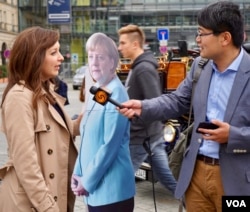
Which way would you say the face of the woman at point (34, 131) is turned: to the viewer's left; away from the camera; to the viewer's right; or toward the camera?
to the viewer's right

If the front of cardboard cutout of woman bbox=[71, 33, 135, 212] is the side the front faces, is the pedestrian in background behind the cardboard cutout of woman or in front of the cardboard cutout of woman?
behind

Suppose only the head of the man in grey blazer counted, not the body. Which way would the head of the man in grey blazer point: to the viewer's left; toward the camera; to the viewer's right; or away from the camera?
to the viewer's left

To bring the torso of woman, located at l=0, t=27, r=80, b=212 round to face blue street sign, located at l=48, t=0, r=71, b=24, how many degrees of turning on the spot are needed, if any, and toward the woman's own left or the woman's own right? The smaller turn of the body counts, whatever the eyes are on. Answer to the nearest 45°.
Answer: approximately 135° to the woman's own left

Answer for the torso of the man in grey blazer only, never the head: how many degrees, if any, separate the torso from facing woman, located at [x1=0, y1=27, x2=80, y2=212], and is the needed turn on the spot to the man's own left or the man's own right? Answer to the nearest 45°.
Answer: approximately 45° to the man's own right
